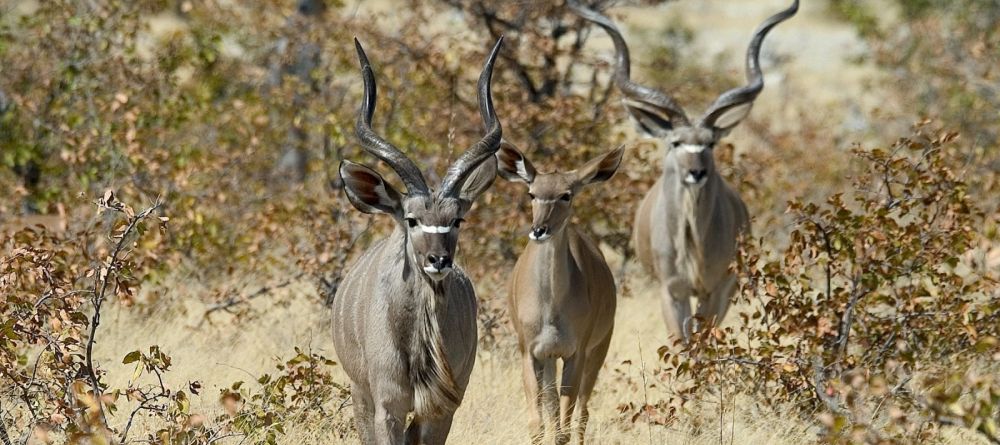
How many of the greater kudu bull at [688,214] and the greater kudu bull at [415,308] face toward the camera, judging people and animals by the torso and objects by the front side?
2

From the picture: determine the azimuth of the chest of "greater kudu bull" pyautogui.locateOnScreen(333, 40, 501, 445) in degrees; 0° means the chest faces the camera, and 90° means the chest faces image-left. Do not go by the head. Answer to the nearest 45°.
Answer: approximately 0°

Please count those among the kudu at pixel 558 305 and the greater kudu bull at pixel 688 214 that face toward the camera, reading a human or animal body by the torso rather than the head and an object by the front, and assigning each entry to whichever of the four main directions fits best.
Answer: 2

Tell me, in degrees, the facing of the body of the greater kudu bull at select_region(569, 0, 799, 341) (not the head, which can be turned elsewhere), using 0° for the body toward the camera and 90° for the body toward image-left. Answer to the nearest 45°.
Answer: approximately 0°

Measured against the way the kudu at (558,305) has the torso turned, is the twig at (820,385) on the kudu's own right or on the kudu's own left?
on the kudu's own left

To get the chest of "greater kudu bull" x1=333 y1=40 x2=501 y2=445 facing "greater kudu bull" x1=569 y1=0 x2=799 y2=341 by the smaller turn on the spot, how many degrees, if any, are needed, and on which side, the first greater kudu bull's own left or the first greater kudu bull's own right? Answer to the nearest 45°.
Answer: approximately 135° to the first greater kudu bull's own left
